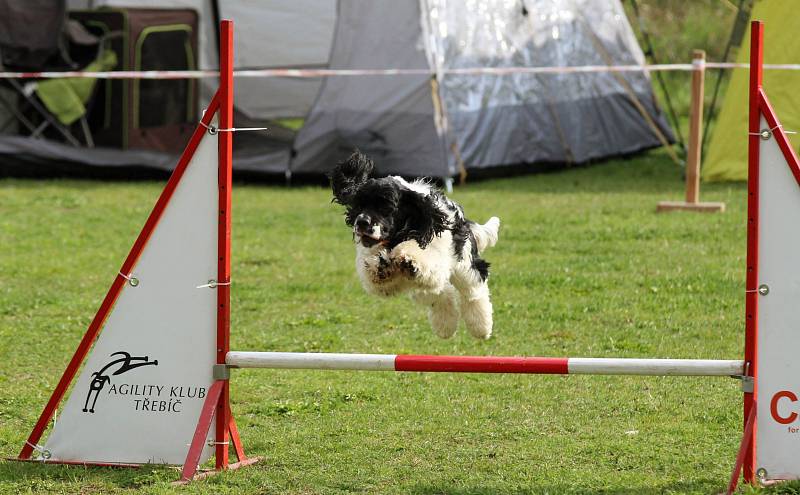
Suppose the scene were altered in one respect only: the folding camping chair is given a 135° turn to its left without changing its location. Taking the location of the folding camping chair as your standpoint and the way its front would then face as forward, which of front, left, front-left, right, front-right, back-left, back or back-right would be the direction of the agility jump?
back

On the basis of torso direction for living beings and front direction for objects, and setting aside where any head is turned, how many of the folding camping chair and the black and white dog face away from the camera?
0

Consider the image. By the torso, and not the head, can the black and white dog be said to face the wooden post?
no

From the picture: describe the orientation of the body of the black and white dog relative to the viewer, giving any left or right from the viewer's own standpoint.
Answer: facing the viewer and to the left of the viewer

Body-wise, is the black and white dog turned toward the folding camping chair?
no

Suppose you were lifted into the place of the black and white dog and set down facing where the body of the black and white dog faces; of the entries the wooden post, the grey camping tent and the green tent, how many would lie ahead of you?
0

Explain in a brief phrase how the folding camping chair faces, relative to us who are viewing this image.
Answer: facing the viewer and to the right of the viewer

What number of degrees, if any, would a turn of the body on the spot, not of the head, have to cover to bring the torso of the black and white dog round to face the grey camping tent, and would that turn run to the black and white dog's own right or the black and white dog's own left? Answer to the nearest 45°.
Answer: approximately 135° to the black and white dog's own right
